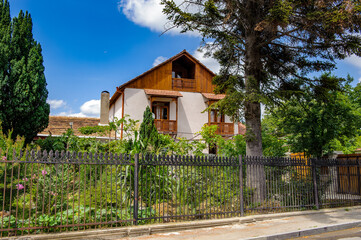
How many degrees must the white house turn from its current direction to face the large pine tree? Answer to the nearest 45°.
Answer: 0° — it already faces it

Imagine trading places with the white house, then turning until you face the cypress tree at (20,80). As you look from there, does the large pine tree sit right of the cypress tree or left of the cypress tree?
left

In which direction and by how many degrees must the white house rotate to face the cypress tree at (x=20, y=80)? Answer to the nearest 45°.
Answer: approximately 45° to its right

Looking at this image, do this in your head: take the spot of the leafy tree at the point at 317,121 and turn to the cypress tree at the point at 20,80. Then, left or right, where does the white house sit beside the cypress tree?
right

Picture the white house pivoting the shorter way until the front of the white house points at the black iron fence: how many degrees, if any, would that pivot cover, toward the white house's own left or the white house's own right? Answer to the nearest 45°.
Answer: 0° — it already faces it

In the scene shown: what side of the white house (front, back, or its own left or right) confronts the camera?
front
